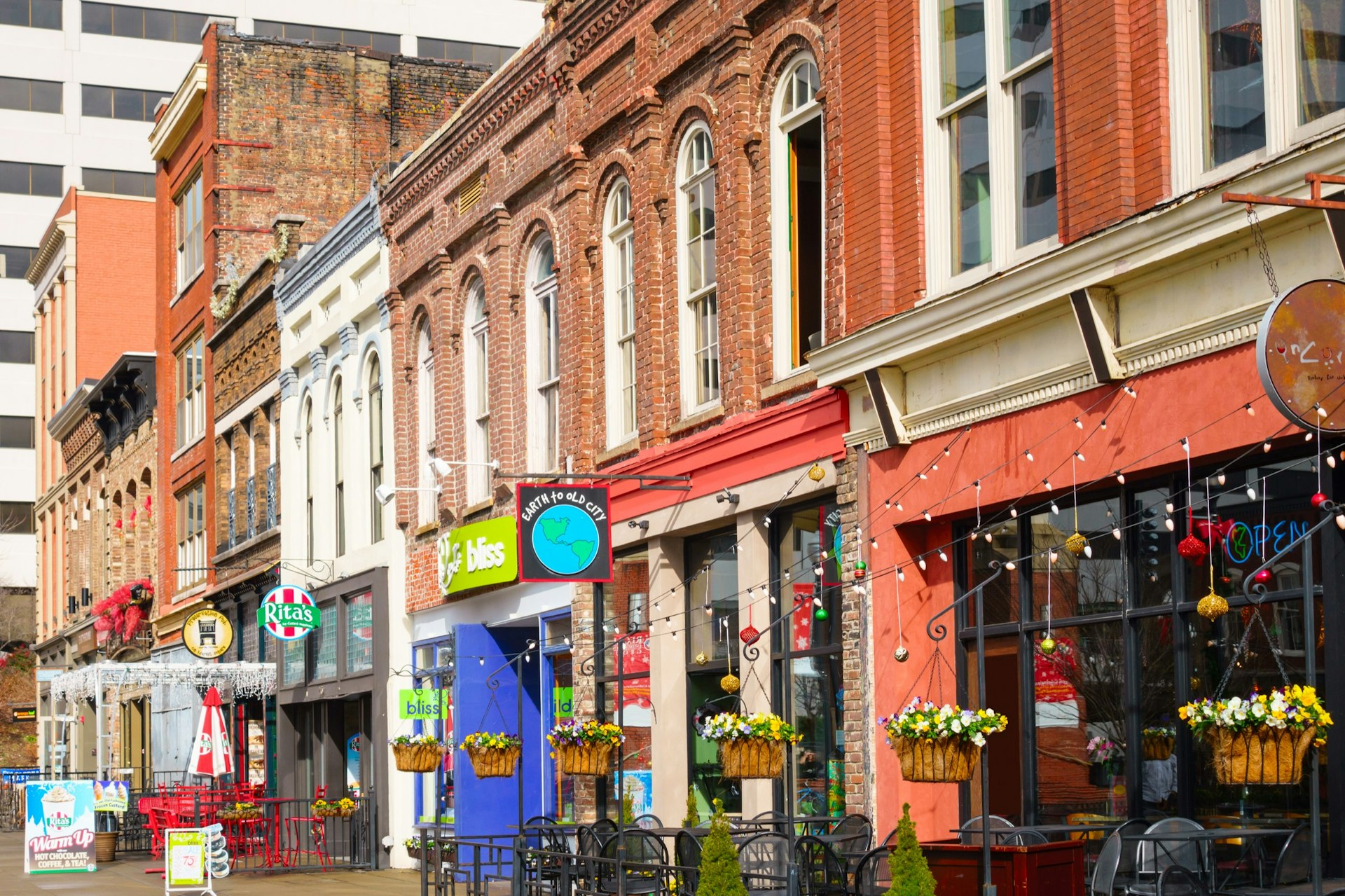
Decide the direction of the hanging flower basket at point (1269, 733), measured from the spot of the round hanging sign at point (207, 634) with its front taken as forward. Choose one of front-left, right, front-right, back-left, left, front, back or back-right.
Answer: front

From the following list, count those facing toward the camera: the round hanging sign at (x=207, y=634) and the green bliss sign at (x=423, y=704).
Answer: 2

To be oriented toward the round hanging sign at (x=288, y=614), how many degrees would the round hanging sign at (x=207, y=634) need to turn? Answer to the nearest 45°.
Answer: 0° — it already faces it

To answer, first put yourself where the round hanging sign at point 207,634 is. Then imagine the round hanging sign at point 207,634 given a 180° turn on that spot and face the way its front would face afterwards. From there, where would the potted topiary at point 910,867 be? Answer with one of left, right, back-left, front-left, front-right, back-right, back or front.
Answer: back

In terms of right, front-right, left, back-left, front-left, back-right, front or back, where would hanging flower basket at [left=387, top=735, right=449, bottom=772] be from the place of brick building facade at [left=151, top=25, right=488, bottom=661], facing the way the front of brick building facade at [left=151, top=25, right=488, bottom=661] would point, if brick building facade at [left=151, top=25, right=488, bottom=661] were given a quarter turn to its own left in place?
front-right

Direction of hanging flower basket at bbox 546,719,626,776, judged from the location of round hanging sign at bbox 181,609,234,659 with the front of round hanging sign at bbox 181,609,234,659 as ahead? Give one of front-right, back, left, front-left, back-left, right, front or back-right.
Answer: front

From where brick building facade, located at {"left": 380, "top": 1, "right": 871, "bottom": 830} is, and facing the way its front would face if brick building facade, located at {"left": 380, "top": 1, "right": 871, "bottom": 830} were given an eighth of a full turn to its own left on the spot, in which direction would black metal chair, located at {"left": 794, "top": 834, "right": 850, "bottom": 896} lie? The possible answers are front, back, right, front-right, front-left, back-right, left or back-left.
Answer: front

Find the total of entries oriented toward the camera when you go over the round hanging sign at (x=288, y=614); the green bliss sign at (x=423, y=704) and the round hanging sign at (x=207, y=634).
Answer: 3

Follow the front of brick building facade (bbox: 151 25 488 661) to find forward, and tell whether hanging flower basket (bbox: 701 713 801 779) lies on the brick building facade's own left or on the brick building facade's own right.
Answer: on the brick building facade's own left

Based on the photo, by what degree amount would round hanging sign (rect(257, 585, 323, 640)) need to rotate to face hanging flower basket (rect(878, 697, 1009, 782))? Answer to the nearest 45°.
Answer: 0° — it already faces it

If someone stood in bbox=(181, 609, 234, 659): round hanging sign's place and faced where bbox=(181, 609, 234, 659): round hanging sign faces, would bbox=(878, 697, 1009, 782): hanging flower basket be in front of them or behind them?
in front

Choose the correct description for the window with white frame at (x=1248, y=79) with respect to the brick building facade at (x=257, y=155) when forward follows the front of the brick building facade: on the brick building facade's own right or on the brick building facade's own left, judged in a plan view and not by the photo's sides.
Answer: on the brick building facade's own left

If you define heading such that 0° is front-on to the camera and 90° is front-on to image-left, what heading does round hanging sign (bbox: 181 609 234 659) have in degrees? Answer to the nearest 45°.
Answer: approximately 0°

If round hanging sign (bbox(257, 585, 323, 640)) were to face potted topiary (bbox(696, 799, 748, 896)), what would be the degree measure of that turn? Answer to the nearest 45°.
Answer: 0° — it already faces it

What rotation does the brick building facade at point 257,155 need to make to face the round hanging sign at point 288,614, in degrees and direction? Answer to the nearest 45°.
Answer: approximately 45° to its left

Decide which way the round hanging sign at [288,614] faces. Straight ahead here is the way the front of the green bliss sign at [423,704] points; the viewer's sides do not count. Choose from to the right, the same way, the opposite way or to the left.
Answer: the same way

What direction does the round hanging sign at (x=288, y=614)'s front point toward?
toward the camera
